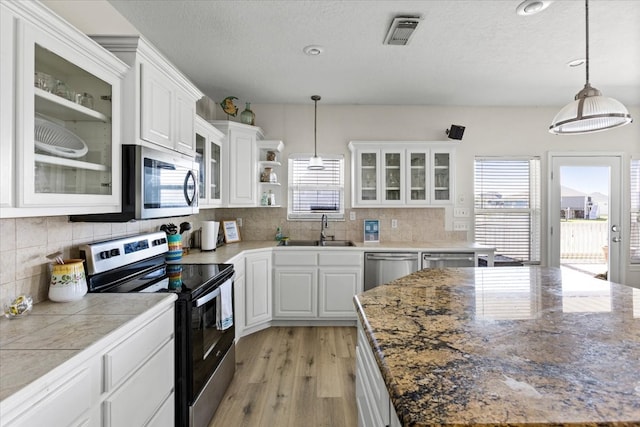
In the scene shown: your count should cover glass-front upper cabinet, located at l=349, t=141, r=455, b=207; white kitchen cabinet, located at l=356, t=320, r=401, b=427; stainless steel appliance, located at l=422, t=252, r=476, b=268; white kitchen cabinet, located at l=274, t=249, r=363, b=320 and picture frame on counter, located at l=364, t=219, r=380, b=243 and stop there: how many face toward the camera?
4

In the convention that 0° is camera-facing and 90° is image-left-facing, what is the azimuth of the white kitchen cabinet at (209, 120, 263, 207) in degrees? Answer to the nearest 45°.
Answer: approximately 315°

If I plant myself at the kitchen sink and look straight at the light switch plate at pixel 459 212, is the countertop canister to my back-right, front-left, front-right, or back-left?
back-right

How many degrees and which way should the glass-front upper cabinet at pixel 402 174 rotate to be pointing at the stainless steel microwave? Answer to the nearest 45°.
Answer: approximately 45° to its right

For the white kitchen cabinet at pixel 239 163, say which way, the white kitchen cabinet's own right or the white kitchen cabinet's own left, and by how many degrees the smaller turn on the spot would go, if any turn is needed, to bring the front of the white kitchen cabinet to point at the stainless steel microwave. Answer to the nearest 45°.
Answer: approximately 45° to the white kitchen cabinet's own right

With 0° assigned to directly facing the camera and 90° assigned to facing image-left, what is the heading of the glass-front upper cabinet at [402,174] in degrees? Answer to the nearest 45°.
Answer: approximately 0°
